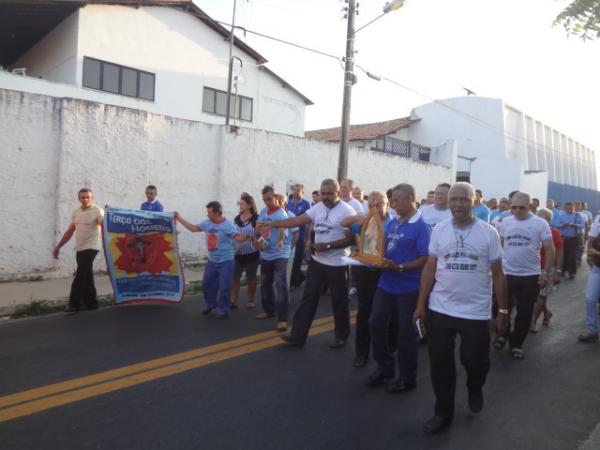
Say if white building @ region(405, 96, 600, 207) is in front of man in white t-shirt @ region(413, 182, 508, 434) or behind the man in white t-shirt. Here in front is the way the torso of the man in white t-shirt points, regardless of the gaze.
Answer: behind

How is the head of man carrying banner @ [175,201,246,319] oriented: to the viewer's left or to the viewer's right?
to the viewer's left

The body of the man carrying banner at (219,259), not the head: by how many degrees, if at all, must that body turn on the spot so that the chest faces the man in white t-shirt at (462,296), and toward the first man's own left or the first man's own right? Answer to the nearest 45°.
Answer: approximately 90° to the first man's own left

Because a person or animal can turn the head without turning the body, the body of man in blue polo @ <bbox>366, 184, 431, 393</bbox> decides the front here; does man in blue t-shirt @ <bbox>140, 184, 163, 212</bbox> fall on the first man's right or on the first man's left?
on the first man's right

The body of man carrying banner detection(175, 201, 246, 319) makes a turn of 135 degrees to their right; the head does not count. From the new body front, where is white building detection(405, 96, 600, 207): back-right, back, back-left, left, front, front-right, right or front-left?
front-right

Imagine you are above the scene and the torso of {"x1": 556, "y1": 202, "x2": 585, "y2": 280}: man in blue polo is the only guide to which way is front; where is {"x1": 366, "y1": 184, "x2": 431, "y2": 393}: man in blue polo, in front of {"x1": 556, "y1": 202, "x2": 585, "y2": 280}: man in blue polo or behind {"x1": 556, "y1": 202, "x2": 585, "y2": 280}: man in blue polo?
in front

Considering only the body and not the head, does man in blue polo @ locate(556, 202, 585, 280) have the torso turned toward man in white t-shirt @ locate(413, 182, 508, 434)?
yes

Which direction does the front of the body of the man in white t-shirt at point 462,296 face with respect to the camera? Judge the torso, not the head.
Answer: toward the camera

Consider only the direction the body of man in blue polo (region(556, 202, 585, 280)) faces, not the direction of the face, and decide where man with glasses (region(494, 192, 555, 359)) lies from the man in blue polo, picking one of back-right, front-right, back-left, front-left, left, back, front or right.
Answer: front

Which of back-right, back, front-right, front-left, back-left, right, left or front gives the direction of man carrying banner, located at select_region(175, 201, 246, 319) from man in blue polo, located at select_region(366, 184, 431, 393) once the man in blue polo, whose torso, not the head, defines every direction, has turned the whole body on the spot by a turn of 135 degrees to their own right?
front-left

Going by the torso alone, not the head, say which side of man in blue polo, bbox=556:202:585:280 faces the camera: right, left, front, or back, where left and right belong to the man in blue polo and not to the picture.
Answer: front

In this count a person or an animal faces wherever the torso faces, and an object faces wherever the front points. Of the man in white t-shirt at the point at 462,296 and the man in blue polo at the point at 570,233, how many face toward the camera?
2

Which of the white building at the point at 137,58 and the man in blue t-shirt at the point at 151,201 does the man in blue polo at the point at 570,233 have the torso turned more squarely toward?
the man in blue t-shirt

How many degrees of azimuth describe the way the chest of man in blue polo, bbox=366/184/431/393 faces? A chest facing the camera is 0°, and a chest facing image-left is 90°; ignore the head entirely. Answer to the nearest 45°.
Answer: approximately 45°

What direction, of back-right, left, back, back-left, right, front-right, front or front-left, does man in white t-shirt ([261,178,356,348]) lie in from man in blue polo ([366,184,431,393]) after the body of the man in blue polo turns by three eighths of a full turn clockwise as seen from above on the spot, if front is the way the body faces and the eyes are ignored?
front-left
